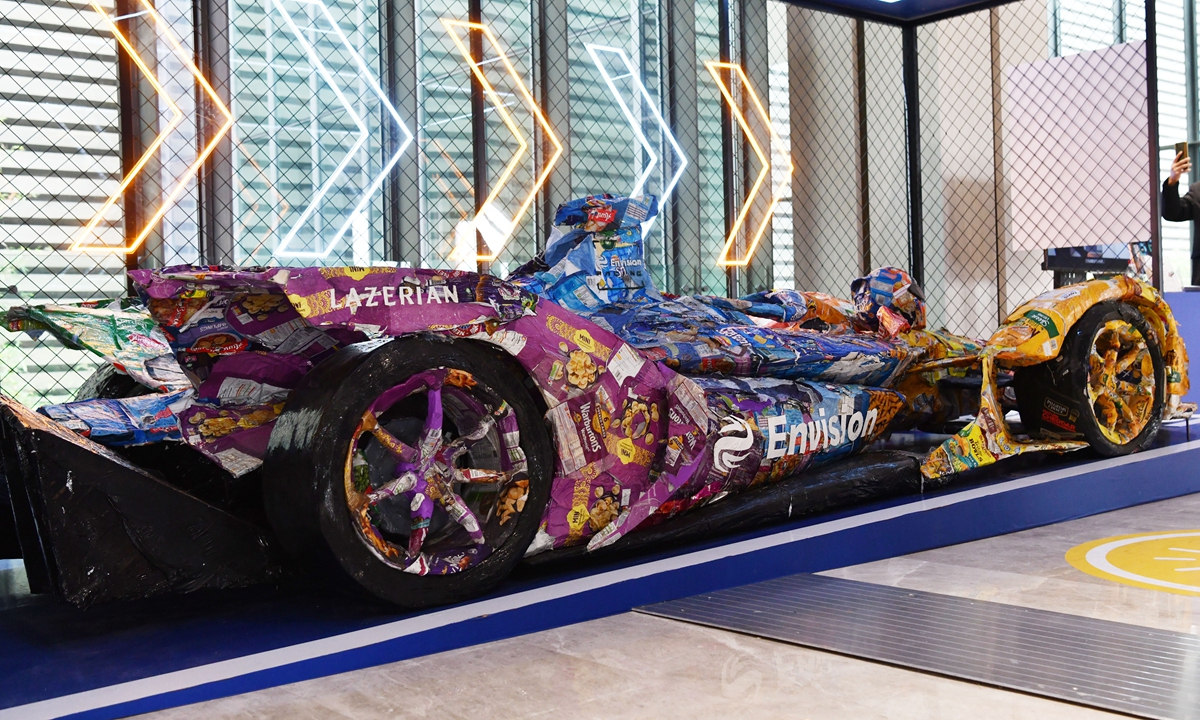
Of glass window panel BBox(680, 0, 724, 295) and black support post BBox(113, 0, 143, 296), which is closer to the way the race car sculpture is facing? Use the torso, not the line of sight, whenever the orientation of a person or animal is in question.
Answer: the glass window panel

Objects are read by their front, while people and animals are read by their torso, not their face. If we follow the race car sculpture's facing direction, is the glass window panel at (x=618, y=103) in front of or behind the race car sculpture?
in front

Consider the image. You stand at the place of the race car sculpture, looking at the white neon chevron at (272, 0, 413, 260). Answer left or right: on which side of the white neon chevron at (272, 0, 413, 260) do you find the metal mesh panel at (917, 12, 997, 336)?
right

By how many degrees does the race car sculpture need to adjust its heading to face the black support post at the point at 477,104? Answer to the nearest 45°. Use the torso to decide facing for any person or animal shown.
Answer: approximately 45° to its left

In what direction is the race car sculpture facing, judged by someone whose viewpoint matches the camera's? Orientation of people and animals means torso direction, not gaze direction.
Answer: facing away from the viewer and to the right of the viewer

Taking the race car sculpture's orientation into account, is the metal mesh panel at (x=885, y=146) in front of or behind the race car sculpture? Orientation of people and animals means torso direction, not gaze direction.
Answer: in front
